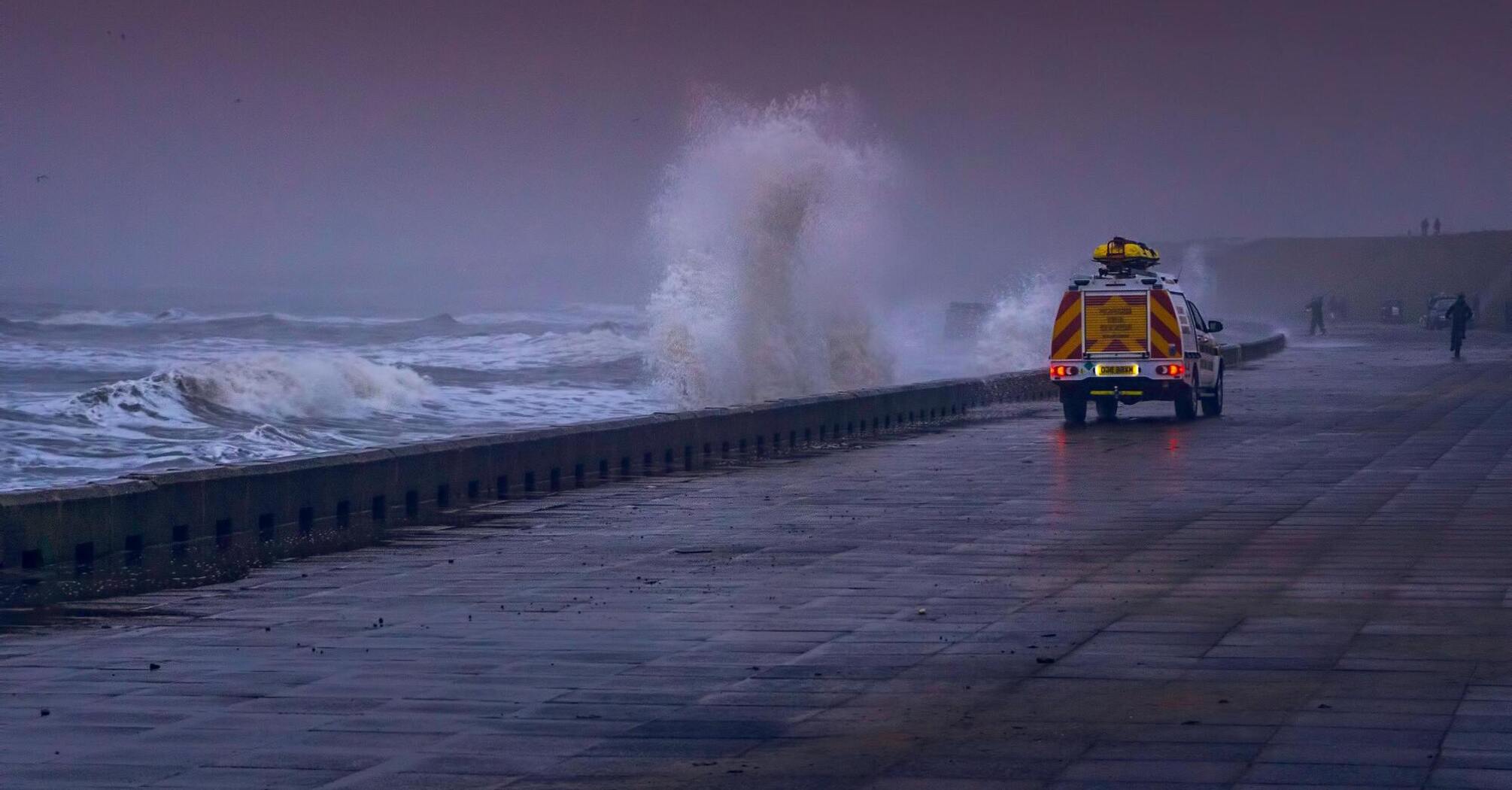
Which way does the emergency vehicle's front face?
away from the camera
